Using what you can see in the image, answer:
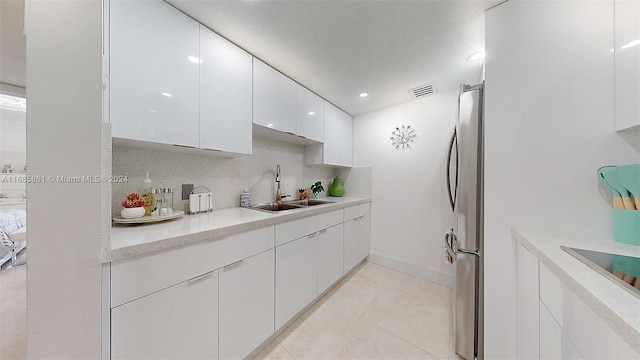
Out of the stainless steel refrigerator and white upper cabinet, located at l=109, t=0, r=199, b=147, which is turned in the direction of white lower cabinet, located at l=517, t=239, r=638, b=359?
the white upper cabinet

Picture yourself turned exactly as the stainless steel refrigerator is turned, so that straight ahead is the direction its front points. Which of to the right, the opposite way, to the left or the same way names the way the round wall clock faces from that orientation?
to the left

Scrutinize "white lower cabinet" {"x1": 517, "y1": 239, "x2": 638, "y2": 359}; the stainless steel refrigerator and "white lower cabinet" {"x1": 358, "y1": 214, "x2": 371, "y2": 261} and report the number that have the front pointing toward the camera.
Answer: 0

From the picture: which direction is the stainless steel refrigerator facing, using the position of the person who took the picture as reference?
facing to the left of the viewer

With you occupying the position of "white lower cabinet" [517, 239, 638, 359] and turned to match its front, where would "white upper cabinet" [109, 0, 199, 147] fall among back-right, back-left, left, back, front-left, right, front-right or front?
front-left

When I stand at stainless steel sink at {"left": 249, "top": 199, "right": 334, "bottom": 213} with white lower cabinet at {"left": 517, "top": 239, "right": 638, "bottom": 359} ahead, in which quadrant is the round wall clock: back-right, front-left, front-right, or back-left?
front-left

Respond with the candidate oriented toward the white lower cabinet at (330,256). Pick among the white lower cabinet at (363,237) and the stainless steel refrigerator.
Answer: the stainless steel refrigerator

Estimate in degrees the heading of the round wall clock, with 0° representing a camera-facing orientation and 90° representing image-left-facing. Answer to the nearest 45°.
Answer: approximately 0°

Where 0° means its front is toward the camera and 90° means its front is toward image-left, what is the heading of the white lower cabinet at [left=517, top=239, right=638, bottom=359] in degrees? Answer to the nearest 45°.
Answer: approximately 90°

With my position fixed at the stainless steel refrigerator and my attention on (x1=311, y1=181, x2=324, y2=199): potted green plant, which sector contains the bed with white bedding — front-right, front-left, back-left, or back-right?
front-left

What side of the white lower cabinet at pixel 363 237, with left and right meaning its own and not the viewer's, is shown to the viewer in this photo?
right

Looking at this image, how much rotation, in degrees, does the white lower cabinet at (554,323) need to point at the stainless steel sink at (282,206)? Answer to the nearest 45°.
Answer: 0° — it already faces it

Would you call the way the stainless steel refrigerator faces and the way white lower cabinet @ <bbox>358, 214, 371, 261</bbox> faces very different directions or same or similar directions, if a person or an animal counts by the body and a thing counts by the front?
very different directions

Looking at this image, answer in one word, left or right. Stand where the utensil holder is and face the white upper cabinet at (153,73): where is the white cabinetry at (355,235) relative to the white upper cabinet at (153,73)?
right

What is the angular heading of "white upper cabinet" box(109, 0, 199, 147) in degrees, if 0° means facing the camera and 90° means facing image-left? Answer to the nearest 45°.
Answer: approximately 315°

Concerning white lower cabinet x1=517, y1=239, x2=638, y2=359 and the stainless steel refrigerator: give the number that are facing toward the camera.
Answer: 0

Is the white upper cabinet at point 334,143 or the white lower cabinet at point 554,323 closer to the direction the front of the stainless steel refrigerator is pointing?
the white upper cabinet

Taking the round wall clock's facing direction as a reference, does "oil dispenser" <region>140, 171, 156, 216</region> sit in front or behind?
in front

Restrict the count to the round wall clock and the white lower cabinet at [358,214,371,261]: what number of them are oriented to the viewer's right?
1
